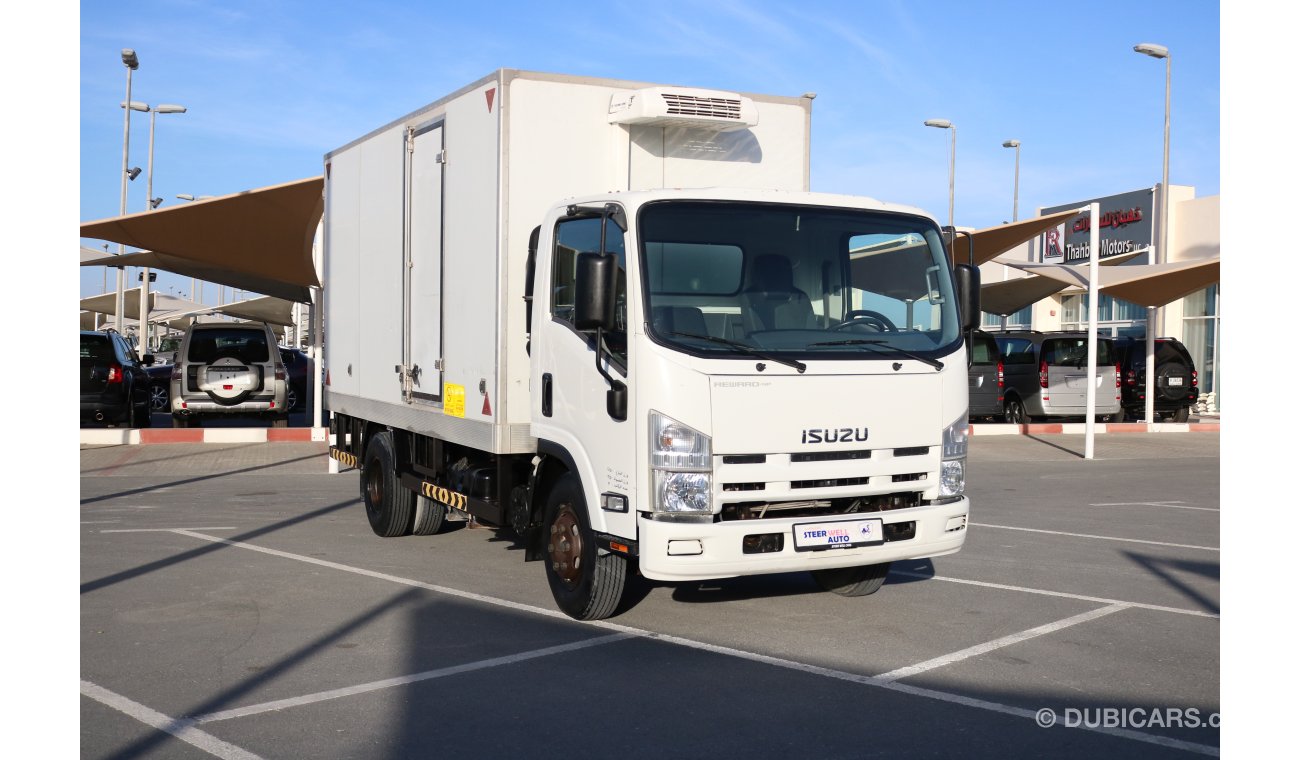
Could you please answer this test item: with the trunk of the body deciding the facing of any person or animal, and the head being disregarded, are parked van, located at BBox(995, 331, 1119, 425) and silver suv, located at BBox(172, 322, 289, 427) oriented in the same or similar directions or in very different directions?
same or similar directions

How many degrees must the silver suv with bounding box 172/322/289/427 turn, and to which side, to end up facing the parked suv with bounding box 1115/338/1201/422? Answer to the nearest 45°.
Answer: approximately 90° to its right

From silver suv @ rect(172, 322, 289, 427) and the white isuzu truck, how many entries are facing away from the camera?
1

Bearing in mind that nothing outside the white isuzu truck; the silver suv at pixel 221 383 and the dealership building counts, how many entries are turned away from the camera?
1

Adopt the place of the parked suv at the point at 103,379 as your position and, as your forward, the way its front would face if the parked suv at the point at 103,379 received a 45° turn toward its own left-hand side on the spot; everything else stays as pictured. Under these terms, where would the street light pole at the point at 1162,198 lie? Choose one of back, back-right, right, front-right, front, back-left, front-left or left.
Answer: right

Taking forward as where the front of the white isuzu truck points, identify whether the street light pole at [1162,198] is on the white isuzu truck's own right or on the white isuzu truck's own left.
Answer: on the white isuzu truck's own left

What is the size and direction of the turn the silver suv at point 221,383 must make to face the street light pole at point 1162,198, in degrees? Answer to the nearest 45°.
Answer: approximately 90° to its right

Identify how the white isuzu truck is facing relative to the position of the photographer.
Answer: facing the viewer and to the right of the viewer

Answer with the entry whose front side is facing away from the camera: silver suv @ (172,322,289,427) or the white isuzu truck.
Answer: the silver suv

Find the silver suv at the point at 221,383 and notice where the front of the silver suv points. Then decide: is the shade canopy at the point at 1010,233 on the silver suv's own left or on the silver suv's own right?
on the silver suv's own right

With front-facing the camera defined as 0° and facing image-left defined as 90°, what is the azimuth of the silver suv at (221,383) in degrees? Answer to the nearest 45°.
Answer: approximately 180°

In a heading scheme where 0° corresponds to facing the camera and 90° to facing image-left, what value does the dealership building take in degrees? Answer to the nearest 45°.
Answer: approximately 45°

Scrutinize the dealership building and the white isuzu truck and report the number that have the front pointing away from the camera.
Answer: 0

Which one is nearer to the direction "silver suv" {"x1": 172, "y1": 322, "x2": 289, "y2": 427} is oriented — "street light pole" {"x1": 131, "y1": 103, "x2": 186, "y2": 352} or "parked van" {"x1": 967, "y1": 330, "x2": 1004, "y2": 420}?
the street light pole

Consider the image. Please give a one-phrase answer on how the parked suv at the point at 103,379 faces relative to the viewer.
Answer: facing away from the viewer and to the right of the viewer

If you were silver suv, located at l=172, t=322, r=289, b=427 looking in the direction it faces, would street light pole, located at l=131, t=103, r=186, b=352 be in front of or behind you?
in front
